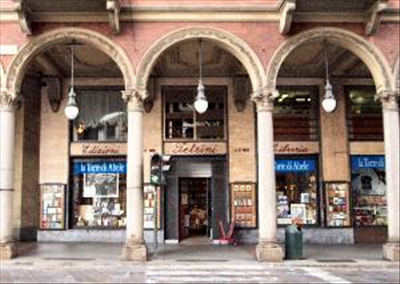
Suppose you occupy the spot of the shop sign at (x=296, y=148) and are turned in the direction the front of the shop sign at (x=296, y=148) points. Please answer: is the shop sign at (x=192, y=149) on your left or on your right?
on your right

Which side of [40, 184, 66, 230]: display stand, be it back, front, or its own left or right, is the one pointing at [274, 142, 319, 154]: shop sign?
left

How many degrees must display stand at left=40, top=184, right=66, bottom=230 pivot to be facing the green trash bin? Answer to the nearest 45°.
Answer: approximately 45° to its left

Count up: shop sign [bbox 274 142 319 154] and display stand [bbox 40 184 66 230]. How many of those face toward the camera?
2

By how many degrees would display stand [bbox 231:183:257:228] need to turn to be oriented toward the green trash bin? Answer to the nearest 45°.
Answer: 0° — it already faces it

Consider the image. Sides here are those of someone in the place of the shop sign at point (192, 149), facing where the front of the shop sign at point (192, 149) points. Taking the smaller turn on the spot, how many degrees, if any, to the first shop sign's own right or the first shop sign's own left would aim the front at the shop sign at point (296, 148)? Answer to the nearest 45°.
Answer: approximately 90° to the first shop sign's own left

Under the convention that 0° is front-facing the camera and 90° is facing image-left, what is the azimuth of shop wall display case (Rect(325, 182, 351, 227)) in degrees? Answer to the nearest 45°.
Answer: approximately 0°
